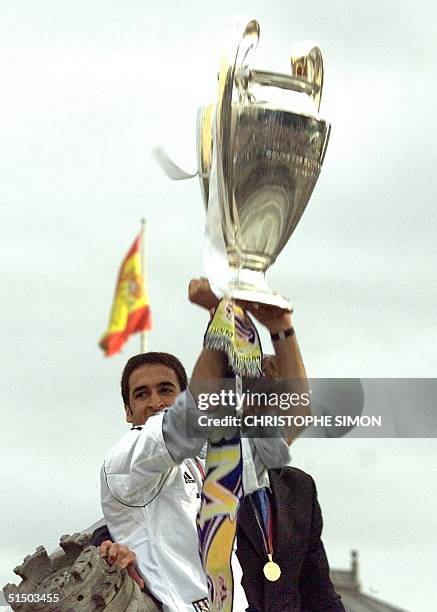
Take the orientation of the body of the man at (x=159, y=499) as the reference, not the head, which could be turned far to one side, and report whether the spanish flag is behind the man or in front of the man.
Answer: behind

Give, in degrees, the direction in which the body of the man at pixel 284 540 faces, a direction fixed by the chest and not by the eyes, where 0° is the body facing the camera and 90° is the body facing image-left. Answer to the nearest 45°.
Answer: approximately 45°
